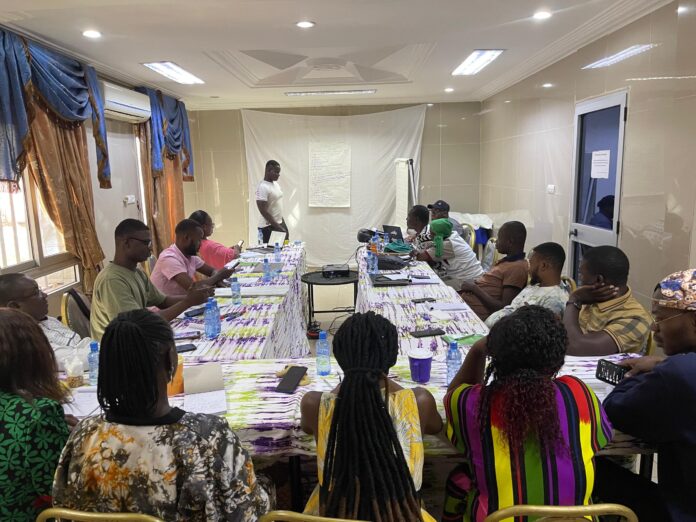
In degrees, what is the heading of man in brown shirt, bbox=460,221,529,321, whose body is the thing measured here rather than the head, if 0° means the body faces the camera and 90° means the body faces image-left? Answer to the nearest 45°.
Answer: approximately 90°

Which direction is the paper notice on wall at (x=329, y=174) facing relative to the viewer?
toward the camera

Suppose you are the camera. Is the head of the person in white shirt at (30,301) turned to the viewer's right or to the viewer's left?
to the viewer's right

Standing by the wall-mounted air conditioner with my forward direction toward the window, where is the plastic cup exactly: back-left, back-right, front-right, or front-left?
front-left

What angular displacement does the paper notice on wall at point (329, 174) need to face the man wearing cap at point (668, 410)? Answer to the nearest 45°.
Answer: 0° — it already faces them

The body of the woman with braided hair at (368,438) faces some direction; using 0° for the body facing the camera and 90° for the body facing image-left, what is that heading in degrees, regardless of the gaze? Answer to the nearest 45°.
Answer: approximately 180°

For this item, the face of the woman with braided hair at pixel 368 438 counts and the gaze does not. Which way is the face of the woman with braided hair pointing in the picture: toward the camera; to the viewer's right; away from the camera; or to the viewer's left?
away from the camera

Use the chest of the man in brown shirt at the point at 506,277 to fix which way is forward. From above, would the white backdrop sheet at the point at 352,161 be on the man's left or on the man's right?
on the man's right

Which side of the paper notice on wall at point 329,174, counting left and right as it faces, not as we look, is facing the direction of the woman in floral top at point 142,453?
front

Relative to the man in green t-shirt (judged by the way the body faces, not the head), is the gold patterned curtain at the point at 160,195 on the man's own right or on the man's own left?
on the man's own left

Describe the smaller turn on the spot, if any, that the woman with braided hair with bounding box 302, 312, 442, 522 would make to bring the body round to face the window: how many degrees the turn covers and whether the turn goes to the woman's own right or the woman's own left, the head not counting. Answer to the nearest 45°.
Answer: approximately 45° to the woman's own left

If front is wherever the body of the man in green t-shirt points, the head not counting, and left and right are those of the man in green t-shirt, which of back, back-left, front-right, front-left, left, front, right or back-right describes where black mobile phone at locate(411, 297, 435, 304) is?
front

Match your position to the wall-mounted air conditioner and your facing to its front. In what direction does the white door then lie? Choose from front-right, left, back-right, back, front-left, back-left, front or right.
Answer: front

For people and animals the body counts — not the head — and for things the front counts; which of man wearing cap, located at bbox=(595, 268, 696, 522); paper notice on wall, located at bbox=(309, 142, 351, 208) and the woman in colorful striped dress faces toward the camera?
the paper notice on wall

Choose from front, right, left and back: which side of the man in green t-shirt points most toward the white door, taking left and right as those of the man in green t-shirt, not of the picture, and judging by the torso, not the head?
front

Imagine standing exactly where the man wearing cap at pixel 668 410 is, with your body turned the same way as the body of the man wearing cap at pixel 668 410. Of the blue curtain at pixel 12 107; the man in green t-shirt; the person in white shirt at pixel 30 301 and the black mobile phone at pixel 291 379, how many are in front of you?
4

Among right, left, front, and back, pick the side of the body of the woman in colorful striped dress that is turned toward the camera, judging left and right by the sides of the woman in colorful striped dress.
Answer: back

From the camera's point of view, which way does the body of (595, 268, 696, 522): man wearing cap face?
to the viewer's left

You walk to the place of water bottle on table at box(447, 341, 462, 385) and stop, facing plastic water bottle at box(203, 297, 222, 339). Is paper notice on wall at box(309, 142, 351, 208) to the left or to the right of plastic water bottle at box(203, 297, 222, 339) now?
right

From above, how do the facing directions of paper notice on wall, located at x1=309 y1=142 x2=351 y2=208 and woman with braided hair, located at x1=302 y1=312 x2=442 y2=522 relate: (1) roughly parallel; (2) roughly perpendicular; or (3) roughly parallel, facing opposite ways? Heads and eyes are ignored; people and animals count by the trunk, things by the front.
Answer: roughly parallel, facing opposite ways
